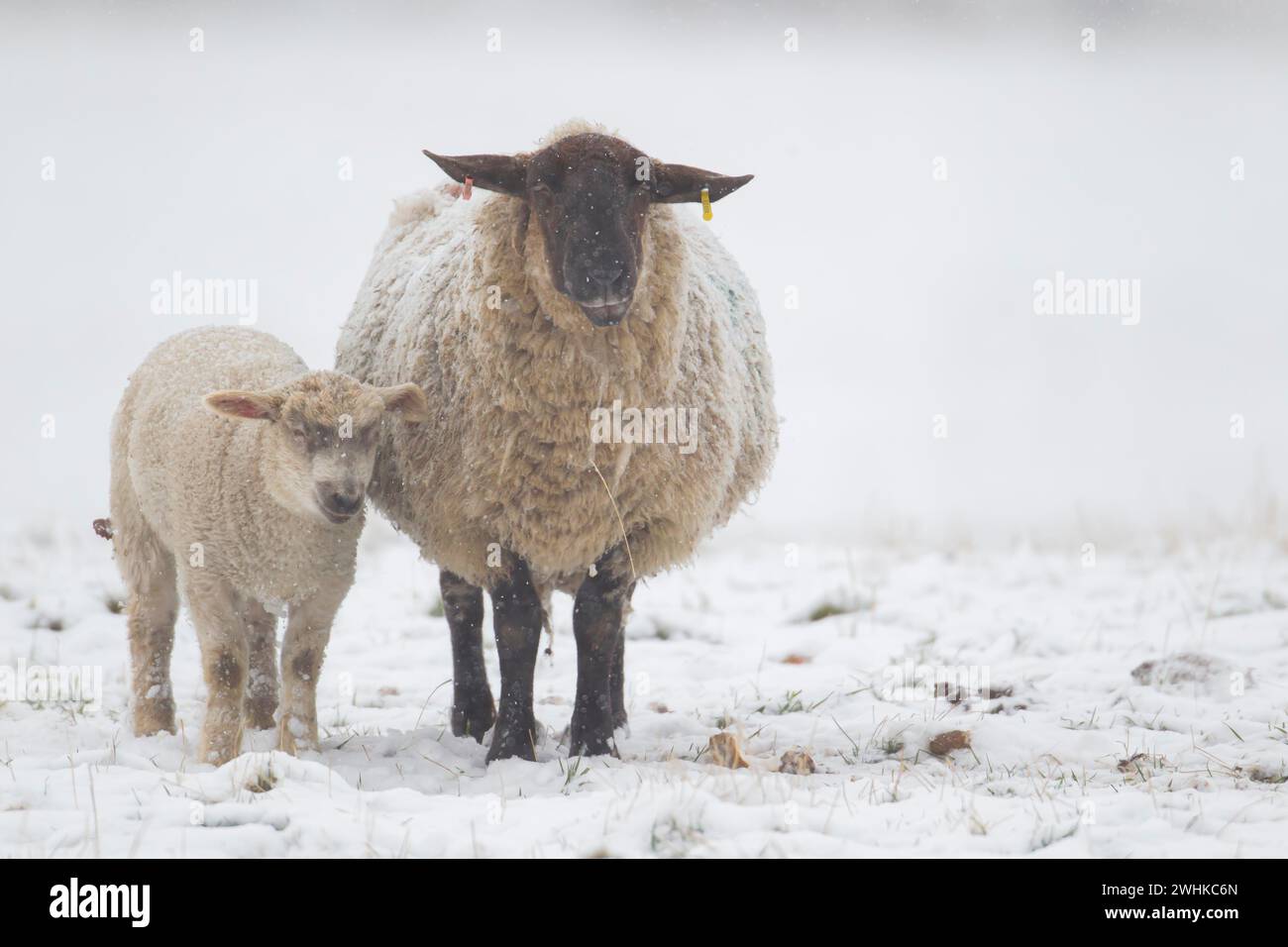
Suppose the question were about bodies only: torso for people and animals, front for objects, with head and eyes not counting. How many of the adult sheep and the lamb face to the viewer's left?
0

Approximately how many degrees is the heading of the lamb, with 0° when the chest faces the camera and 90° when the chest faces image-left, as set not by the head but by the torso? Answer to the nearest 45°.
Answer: approximately 315°

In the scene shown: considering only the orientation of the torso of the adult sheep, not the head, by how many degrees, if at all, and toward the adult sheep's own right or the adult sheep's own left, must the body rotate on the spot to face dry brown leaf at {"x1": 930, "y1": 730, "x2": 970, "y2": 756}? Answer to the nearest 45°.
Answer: approximately 90° to the adult sheep's own left

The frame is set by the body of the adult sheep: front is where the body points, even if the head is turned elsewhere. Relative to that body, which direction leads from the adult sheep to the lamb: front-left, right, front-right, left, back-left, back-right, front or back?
right

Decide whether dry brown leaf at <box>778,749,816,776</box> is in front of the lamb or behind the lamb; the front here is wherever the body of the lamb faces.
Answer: in front

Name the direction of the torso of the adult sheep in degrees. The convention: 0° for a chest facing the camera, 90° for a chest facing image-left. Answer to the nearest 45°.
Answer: approximately 0°
